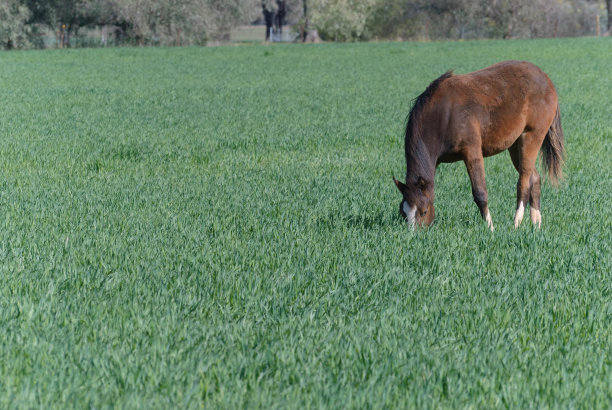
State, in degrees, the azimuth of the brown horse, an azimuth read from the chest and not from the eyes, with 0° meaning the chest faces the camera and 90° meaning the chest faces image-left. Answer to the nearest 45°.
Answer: approximately 90°

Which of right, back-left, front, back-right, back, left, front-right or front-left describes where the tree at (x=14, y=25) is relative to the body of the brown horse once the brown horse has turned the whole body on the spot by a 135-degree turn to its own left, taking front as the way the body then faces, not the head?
back
